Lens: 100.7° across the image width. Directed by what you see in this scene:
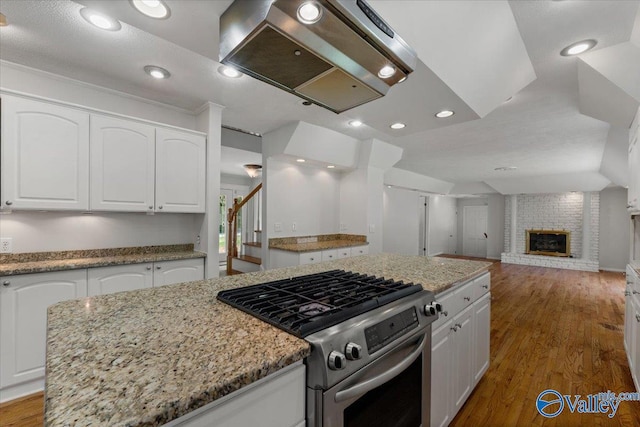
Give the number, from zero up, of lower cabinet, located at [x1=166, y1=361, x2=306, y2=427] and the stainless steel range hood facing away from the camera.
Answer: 0

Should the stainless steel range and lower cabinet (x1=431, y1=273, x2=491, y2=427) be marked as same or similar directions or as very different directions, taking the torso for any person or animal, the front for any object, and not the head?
same or similar directions

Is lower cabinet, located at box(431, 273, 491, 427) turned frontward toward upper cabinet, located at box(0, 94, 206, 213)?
no

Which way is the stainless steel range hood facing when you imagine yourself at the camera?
facing the viewer and to the right of the viewer

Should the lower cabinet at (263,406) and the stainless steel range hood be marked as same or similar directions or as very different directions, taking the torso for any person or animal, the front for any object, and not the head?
same or similar directions

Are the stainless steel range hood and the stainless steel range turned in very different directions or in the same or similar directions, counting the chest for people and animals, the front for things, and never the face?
same or similar directions

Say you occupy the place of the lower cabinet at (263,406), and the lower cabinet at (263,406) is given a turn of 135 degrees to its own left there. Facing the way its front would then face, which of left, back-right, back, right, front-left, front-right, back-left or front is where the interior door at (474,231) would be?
front-right

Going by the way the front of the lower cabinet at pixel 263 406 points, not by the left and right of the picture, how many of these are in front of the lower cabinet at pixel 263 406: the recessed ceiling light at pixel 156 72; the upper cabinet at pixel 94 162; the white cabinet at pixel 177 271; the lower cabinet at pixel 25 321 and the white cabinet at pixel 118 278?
0

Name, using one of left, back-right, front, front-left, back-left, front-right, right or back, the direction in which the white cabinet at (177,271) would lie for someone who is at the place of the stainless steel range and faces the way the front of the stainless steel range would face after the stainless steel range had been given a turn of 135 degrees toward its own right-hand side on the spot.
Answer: front-right

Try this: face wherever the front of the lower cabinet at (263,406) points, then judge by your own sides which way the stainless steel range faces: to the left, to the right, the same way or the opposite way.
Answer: the same way
